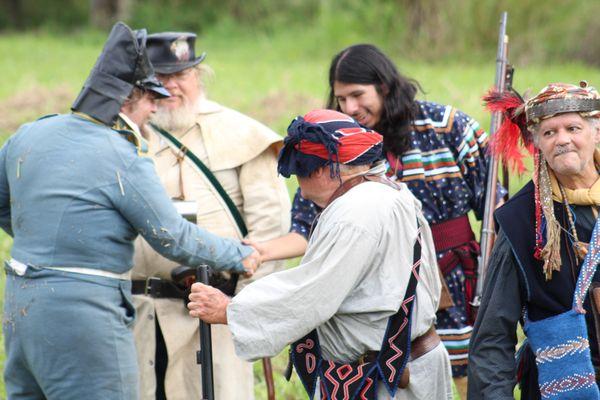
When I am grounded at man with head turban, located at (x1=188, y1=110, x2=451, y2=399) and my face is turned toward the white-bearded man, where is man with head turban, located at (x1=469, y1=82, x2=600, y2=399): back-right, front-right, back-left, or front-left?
back-right

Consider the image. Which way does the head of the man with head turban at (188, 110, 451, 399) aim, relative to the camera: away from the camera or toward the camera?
away from the camera

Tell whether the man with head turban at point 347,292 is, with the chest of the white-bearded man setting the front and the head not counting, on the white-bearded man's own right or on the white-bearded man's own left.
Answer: on the white-bearded man's own left

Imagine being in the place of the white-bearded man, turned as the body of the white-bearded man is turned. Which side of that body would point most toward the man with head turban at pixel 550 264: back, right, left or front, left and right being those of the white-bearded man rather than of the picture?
left

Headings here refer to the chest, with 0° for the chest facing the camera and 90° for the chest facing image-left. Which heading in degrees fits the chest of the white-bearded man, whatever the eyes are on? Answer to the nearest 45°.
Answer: approximately 45°
